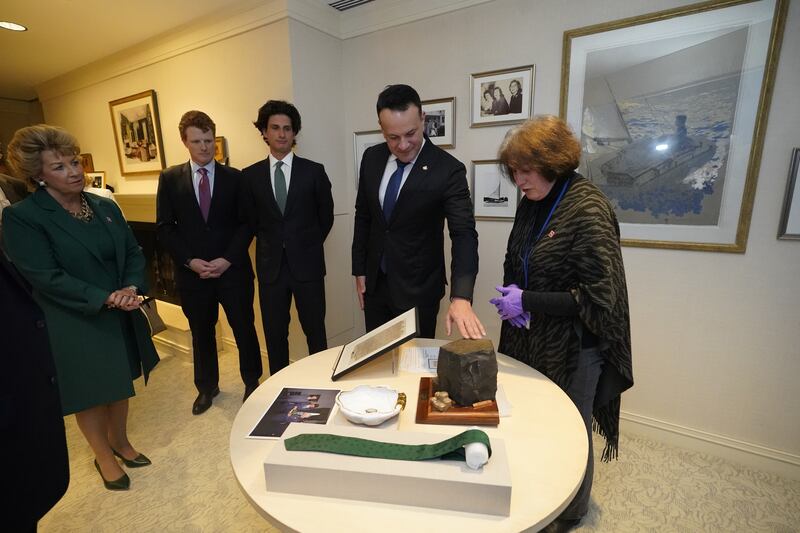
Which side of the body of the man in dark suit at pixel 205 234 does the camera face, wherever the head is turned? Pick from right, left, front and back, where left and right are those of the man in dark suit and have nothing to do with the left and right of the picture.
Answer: front

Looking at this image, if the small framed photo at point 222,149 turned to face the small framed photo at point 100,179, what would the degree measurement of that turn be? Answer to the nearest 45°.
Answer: approximately 90° to its right

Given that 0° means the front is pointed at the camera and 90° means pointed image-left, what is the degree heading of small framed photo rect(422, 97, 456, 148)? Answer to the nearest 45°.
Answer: approximately 45°

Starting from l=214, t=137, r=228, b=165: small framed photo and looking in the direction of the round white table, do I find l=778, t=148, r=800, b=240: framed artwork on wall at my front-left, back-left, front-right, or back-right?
front-left

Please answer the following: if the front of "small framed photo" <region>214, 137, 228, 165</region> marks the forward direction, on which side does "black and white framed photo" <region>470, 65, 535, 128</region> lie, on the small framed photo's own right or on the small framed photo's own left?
on the small framed photo's own left

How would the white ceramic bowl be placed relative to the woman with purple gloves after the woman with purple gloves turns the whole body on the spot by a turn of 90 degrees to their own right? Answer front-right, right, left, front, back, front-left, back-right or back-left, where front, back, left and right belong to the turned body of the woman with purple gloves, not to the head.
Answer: left

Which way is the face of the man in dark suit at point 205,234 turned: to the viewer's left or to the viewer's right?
to the viewer's right

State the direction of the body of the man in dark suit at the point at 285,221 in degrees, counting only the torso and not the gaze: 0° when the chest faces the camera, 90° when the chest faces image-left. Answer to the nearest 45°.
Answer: approximately 0°

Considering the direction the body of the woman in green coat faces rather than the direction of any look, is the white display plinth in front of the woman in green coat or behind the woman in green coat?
in front

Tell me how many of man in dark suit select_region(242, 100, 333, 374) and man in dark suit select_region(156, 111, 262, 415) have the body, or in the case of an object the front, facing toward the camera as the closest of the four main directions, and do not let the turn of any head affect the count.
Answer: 2

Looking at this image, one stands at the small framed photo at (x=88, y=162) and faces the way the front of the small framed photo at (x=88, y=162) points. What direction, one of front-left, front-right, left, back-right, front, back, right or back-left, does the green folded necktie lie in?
front-left

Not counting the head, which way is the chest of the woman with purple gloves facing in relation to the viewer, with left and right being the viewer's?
facing the viewer and to the left of the viewer

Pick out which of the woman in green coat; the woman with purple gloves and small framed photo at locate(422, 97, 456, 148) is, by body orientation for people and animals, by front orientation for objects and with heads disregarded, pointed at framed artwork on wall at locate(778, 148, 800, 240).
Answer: the woman in green coat
